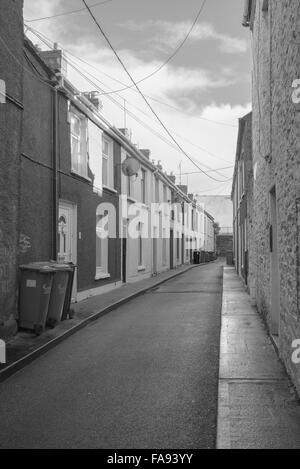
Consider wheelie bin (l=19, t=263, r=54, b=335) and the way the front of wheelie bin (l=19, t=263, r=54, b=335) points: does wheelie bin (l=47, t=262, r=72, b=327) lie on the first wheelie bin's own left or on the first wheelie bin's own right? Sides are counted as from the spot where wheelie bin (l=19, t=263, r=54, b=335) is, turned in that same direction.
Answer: on the first wheelie bin's own left

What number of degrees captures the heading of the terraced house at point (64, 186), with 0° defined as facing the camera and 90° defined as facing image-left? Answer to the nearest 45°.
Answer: approximately 315°

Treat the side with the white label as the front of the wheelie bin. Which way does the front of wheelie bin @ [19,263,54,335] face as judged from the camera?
facing the viewer and to the right of the viewer
